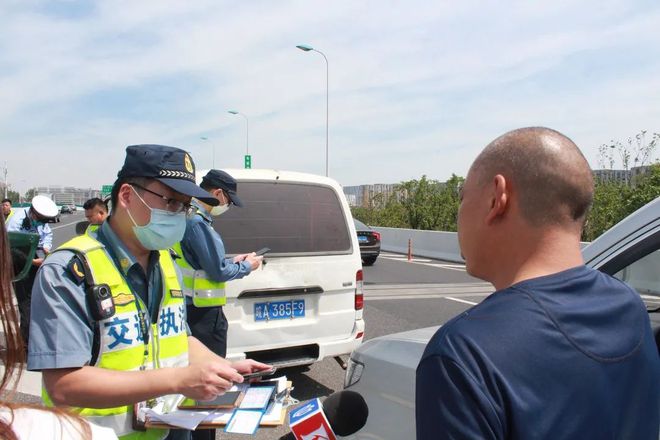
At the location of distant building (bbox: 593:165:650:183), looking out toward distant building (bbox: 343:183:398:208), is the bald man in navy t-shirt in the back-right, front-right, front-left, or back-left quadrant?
back-left

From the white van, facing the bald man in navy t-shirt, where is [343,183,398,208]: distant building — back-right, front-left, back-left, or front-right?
back-left

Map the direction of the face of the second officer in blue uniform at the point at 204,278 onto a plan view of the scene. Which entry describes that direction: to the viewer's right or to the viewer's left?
to the viewer's right

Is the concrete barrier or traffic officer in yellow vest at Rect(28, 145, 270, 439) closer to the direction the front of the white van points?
the concrete barrier

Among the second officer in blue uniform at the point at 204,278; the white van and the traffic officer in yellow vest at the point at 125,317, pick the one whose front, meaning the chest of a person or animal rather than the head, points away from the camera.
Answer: the white van

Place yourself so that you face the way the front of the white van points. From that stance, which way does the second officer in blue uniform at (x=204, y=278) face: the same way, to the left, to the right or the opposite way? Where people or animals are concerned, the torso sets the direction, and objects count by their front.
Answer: to the right

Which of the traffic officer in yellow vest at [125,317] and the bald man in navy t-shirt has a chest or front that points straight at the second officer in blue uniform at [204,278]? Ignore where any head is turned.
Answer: the bald man in navy t-shirt

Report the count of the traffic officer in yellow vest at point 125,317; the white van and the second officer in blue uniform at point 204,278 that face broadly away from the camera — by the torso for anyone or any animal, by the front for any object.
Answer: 1

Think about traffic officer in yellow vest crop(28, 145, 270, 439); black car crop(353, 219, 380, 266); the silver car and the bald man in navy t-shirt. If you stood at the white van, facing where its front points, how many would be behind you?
3

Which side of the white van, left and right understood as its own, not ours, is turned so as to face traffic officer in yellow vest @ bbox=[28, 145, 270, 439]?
back

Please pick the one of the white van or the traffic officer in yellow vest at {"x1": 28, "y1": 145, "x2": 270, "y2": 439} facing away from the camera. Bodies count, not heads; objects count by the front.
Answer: the white van

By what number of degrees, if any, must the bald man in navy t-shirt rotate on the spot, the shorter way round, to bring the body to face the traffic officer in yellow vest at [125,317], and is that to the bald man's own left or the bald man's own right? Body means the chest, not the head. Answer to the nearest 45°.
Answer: approximately 45° to the bald man's own left

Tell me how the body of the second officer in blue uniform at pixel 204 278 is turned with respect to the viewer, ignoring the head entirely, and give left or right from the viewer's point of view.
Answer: facing to the right of the viewer

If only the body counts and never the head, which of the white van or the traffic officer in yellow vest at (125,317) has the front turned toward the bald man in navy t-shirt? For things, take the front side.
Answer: the traffic officer in yellow vest

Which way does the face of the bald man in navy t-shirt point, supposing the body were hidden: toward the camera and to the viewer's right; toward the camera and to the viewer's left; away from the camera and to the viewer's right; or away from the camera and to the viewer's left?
away from the camera and to the viewer's left

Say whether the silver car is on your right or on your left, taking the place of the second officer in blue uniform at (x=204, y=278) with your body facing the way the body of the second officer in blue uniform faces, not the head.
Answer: on your right

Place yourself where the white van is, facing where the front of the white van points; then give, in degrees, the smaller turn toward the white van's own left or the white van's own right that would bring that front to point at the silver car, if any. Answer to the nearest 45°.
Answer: approximately 180°

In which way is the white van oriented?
away from the camera

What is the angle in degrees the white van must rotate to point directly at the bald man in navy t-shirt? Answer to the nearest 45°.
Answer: approximately 180°

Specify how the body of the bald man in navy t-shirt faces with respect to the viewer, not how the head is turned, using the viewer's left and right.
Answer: facing away from the viewer and to the left of the viewer
